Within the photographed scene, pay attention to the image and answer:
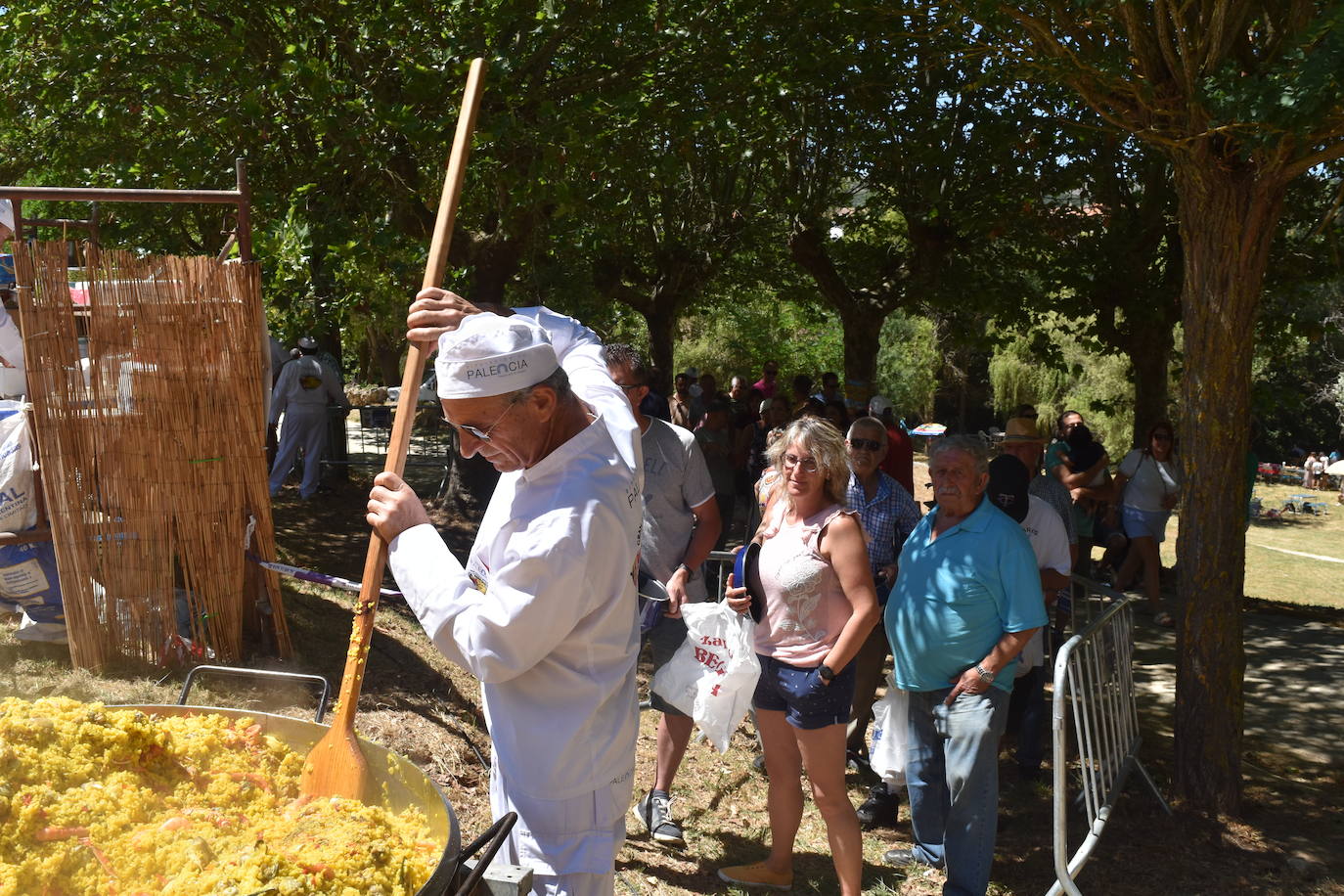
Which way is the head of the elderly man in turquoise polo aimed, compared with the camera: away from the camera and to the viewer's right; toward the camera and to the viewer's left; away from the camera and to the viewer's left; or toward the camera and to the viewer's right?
toward the camera and to the viewer's left

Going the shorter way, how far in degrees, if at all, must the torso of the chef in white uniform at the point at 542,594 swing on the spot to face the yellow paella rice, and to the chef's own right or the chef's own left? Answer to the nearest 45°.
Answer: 0° — they already face it

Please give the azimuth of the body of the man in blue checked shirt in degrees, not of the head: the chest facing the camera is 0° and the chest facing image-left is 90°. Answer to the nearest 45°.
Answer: approximately 45°

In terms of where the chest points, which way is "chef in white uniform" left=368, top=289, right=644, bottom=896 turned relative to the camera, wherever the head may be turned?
to the viewer's left

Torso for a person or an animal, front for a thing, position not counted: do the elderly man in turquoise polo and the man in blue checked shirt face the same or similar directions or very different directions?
same or similar directions

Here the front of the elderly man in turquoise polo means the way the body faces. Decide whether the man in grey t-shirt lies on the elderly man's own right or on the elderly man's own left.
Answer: on the elderly man's own right

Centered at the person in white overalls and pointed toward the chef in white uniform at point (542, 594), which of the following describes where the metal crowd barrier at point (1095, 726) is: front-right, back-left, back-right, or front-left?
front-left
